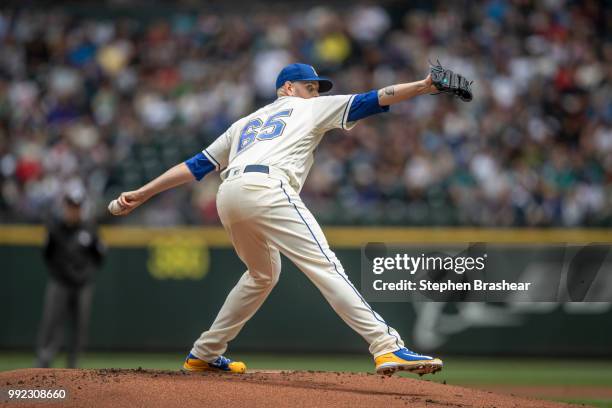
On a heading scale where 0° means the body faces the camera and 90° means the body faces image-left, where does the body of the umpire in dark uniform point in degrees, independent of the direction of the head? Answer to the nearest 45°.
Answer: approximately 0°

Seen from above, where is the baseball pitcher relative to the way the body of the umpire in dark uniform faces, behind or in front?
in front
